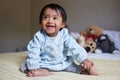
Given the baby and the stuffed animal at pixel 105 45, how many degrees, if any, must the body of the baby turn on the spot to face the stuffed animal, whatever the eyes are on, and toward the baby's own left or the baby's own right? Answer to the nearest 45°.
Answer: approximately 135° to the baby's own left

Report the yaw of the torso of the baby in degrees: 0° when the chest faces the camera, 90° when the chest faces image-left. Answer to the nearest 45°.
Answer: approximately 0°

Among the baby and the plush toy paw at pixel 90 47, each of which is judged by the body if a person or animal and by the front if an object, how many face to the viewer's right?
0

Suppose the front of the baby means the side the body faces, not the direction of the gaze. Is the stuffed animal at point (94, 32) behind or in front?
behind
